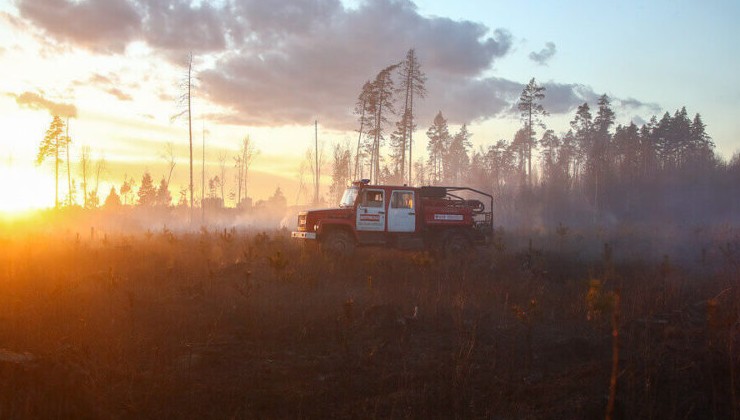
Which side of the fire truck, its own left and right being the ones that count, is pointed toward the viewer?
left
